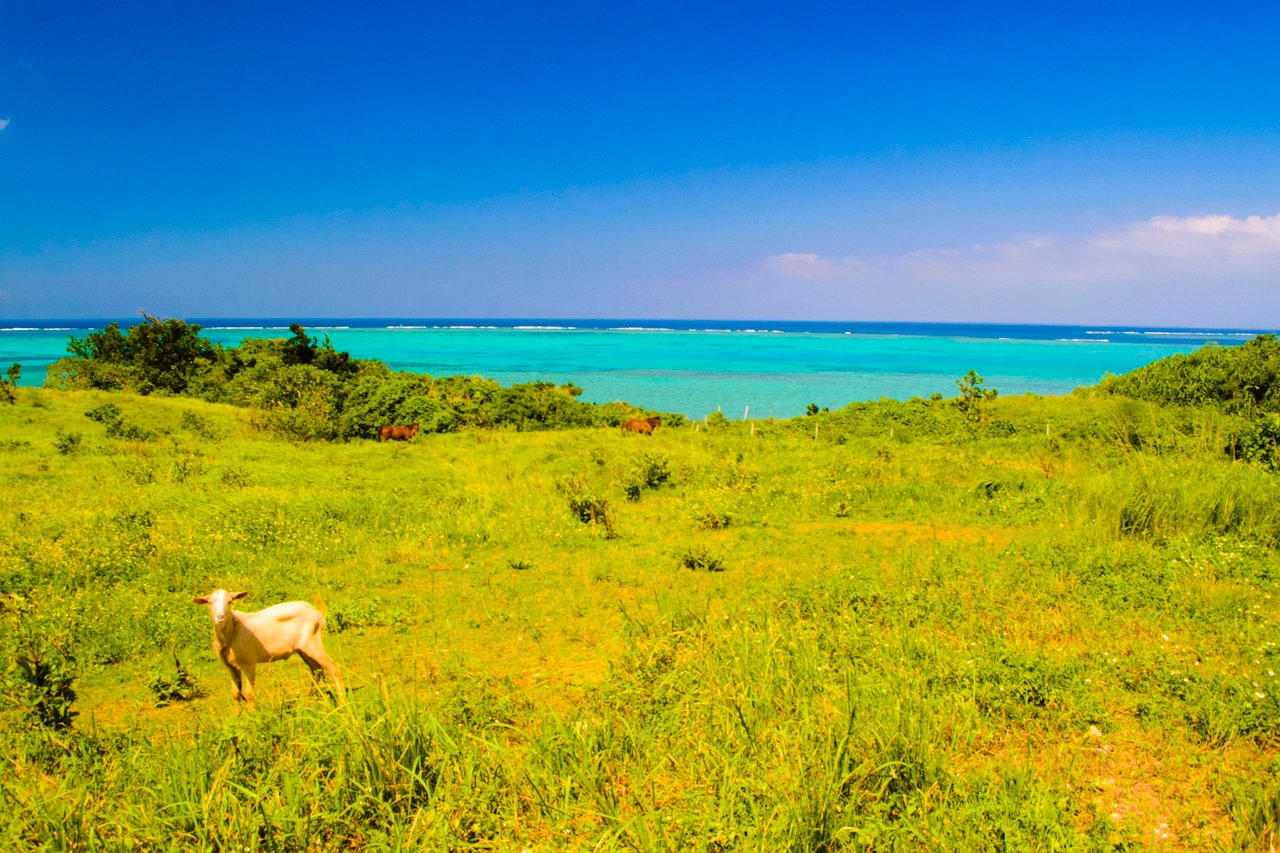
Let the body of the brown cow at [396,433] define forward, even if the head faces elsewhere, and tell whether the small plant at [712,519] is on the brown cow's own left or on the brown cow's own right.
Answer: on the brown cow's own right

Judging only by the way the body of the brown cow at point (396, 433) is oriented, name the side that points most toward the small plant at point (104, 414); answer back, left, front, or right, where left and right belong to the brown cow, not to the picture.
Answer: back

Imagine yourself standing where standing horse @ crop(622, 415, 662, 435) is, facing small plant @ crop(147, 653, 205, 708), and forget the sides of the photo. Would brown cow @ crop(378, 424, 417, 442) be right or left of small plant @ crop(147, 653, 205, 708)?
right

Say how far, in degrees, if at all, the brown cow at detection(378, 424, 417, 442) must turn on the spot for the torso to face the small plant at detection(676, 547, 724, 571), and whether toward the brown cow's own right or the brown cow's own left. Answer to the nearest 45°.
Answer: approximately 90° to the brown cow's own right

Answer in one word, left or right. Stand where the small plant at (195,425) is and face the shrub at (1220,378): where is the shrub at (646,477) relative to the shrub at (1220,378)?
right

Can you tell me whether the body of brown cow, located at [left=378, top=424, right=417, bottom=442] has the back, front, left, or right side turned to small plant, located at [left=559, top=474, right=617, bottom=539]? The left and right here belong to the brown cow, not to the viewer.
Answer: right

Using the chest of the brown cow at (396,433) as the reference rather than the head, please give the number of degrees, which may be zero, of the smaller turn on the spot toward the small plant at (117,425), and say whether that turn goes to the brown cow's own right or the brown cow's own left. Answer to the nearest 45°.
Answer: approximately 180°
